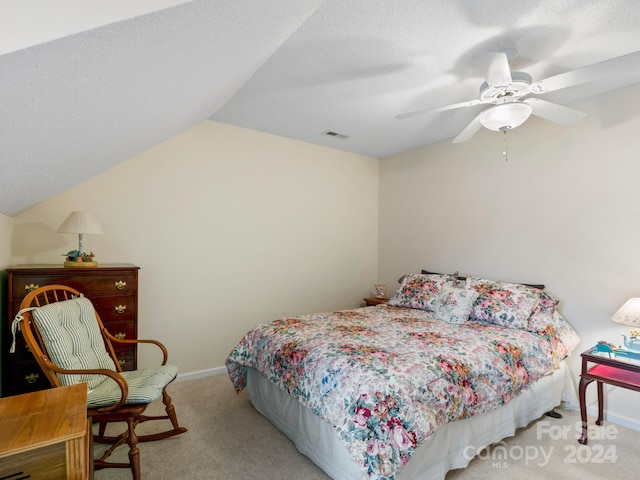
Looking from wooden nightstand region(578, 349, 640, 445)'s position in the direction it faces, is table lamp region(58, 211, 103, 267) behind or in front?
in front

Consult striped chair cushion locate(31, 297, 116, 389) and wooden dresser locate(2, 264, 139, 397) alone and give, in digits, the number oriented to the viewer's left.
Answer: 0

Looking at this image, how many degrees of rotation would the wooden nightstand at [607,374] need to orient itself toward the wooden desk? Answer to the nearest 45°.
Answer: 0° — it already faces it

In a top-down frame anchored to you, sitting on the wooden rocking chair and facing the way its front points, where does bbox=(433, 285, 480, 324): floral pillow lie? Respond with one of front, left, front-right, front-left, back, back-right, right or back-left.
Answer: front-left

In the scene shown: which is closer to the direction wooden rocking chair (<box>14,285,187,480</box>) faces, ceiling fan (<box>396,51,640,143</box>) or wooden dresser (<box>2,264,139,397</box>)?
the ceiling fan

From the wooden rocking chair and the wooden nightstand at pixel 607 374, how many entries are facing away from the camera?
0

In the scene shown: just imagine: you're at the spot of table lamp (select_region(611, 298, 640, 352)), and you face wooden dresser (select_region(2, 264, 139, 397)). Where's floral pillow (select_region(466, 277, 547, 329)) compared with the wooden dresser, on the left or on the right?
right

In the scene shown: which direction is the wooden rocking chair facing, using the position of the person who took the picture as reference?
facing the viewer and to the right of the viewer

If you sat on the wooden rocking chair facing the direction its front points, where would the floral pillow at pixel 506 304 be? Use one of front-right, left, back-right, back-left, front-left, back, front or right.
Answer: front-left

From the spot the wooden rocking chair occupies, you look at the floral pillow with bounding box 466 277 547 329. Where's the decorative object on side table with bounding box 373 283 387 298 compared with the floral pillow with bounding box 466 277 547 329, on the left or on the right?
left

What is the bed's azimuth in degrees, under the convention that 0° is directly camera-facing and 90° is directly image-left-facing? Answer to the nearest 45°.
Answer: approximately 45°
